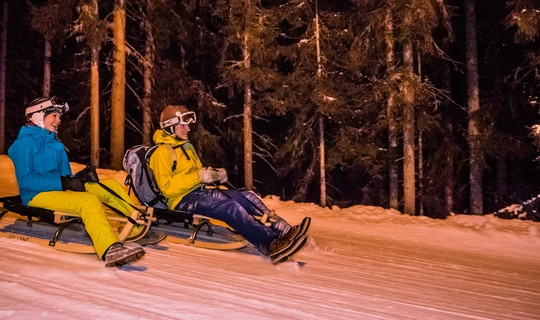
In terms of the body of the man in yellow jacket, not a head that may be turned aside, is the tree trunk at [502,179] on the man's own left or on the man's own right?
on the man's own left

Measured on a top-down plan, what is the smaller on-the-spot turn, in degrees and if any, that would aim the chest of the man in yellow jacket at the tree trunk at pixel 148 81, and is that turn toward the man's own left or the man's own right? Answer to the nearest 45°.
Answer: approximately 90° to the man's own left

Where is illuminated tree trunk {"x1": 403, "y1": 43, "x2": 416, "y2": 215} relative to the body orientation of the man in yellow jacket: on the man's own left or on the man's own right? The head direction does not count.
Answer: on the man's own left

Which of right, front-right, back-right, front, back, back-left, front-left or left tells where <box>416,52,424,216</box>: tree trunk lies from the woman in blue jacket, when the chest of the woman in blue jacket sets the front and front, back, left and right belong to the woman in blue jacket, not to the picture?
front-left

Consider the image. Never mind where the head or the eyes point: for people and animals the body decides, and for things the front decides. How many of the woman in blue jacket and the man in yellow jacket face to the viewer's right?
2

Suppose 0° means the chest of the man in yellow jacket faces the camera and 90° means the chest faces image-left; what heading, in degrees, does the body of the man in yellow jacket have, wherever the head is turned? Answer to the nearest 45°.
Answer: approximately 270°

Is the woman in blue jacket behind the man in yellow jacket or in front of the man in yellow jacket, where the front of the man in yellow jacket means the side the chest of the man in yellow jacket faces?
behind

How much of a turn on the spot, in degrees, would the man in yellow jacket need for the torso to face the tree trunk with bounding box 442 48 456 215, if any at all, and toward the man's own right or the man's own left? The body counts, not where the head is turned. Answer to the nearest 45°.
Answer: approximately 45° to the man's own left

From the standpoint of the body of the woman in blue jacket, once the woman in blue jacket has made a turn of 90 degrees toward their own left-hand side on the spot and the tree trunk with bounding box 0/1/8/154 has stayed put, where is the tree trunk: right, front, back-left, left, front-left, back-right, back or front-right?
front

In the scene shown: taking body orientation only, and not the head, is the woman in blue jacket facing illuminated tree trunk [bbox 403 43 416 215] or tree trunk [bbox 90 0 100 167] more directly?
the illuminated tree trunk

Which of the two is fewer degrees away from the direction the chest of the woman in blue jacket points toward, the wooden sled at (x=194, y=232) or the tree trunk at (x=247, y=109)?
the wooden sled

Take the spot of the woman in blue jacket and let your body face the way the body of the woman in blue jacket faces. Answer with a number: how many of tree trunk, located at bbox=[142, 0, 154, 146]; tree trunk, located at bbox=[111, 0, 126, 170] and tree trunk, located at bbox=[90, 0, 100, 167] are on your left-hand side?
3

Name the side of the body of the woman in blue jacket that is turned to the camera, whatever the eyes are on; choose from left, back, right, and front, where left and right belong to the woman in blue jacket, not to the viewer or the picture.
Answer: right
